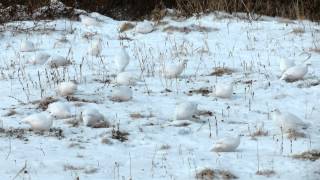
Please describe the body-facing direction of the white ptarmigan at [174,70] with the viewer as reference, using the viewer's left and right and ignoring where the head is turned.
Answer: facing to the right of the viewer

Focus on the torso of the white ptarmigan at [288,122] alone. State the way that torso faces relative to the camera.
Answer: to the viewer's left

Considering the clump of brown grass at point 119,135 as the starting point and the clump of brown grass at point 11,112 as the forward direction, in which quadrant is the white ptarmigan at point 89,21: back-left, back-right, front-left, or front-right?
front-right

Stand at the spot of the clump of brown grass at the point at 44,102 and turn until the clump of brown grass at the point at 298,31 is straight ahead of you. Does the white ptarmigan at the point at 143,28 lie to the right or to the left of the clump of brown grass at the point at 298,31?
left

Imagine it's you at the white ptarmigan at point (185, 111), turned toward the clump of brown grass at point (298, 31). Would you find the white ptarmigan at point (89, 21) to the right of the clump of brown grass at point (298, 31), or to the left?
left

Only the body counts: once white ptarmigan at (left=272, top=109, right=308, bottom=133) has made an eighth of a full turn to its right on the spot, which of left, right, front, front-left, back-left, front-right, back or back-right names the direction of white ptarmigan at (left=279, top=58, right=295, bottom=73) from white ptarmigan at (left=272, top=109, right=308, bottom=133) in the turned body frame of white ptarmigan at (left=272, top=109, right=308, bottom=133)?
front-right

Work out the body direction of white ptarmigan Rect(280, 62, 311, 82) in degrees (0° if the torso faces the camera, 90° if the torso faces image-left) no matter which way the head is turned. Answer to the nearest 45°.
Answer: approximately 270°
